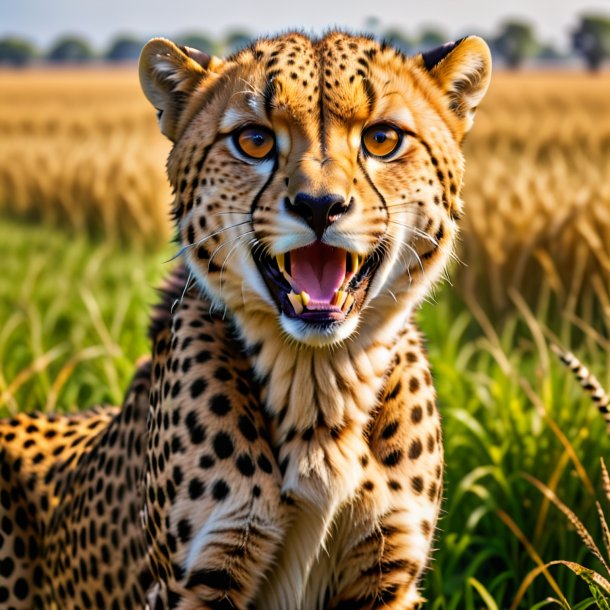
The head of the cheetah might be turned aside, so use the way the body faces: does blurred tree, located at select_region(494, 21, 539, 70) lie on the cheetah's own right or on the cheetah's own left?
on the cheetah's own left

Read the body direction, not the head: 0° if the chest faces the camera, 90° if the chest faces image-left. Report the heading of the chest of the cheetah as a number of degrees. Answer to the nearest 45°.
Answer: approximately 315°

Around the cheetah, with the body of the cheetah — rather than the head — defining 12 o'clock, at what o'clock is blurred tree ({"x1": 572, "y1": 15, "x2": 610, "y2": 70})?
The blurred tree is roughly at 8 o'clock from the cheetah.
